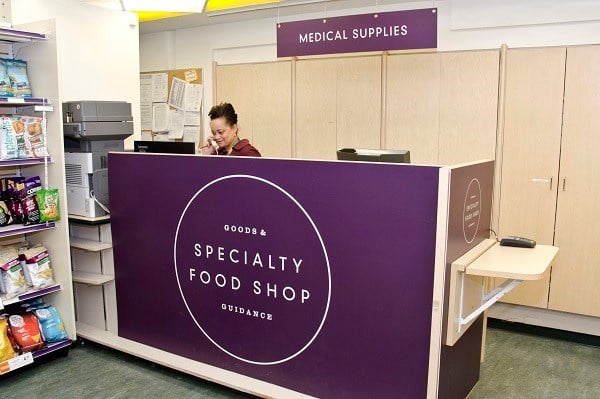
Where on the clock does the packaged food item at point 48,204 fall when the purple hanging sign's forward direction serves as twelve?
The packaged food item is roughly at 1 o'clock from the purple hanging sign.

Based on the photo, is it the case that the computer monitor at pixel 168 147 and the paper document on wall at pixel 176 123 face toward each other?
yes

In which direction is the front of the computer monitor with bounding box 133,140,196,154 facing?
away from the camera

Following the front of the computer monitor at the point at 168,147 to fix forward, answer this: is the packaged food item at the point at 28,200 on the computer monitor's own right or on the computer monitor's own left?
on the computer monitor's own left

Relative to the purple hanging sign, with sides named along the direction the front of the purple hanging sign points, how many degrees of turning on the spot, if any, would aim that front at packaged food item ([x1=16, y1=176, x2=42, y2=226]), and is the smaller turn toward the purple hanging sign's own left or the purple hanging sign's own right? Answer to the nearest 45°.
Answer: approximately 45° to the purple hanging sign's own right

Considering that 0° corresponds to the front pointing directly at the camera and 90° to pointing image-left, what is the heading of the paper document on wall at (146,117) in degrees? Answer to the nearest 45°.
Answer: approximately 45°

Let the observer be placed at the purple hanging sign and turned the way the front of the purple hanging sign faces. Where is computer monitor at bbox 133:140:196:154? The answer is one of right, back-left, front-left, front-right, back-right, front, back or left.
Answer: front-right

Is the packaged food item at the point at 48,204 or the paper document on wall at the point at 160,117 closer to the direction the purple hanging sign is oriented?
the packaged food item

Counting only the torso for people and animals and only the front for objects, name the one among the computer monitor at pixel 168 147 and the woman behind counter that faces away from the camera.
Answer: the computer monitor

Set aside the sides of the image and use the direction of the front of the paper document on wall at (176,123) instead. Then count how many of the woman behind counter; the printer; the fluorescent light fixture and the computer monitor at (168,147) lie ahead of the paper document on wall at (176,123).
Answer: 4

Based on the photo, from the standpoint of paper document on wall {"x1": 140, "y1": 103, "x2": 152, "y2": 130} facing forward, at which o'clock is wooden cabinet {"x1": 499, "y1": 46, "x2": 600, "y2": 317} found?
The wooden cabinet is roughly at 9 o'clock from the paper document on wall.
